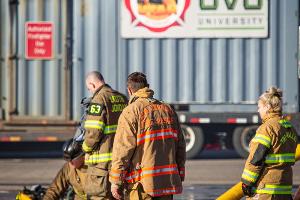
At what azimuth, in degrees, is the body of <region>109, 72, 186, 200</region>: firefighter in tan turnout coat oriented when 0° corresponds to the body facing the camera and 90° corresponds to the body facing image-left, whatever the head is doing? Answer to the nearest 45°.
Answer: approximately 135°

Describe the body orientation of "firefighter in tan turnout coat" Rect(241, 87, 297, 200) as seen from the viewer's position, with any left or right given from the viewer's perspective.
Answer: facing away from the viewer and to the left of the viewer

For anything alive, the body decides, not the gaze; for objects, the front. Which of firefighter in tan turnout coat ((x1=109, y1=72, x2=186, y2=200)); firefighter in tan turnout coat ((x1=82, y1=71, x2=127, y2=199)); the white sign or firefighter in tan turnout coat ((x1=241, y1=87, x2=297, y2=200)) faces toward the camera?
the white sign

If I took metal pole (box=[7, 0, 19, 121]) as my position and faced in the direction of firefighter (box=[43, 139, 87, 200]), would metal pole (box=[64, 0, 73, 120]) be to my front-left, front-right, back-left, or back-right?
front-left

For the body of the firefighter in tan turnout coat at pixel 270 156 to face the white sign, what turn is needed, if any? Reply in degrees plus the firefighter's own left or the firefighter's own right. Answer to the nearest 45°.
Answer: approximately 45° to the firefighter's own right

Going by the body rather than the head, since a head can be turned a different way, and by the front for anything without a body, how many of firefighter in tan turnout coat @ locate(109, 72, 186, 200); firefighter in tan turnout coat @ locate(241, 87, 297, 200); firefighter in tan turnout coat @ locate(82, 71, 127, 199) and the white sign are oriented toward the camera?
1

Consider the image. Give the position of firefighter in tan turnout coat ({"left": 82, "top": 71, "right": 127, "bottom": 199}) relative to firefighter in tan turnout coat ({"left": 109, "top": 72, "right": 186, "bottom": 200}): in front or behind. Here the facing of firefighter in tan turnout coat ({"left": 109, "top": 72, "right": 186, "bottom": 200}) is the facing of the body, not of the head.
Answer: in front

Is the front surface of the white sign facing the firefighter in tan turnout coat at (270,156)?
yes

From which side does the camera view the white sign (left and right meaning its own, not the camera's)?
front

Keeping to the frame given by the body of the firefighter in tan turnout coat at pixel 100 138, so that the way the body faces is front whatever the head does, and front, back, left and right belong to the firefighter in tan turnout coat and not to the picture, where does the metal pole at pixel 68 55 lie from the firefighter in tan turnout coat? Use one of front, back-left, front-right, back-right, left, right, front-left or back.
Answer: front-right

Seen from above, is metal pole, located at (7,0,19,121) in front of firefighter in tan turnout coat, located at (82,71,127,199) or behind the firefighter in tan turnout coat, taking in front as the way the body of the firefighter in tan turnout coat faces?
in front

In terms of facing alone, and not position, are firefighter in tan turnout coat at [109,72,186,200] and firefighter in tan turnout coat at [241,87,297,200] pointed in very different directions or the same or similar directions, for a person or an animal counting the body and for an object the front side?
same or similar directions

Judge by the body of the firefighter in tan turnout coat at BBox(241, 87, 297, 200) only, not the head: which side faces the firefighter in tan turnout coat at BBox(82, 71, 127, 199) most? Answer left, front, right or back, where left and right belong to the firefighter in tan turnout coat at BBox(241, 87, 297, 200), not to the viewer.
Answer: front

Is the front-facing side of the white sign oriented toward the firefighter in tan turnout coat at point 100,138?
yes

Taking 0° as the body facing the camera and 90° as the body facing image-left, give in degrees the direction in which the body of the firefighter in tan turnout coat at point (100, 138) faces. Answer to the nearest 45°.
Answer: approximately 135°

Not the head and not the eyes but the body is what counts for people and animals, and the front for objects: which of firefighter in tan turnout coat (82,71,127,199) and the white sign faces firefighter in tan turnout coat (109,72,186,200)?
the white sign
